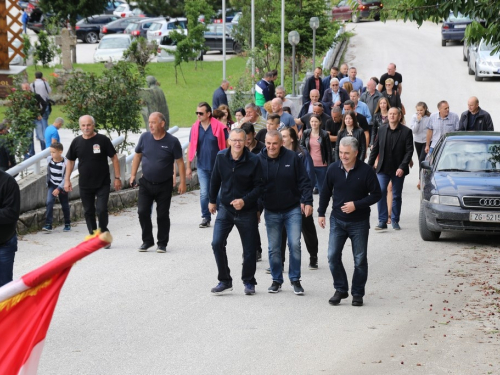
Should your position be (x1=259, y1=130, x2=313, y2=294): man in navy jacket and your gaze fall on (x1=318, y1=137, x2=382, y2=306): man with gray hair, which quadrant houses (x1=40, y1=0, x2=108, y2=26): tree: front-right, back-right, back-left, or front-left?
back-left

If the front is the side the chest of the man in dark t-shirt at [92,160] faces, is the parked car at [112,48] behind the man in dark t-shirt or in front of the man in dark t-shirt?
behind

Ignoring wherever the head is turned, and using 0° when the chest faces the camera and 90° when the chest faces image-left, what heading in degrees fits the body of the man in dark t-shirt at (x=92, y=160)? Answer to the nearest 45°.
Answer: approximately 0°

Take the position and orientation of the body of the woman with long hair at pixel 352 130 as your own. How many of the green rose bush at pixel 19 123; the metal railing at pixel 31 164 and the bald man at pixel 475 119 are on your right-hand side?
2

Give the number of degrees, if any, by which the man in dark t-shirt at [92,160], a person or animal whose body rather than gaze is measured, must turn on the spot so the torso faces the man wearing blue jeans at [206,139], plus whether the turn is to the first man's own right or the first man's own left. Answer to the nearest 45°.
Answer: approximately 135° to the first man's own left

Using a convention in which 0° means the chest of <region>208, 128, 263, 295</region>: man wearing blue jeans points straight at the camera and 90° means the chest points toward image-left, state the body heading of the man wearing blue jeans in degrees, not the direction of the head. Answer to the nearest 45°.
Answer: approximately 0°
